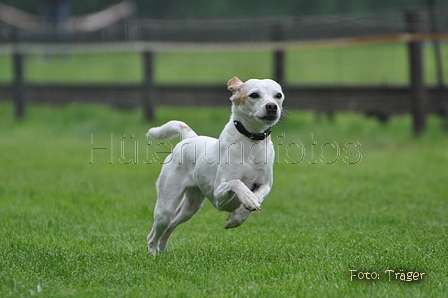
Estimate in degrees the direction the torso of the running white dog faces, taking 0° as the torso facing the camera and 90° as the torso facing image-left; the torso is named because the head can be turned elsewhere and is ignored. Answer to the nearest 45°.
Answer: approximately 315°
